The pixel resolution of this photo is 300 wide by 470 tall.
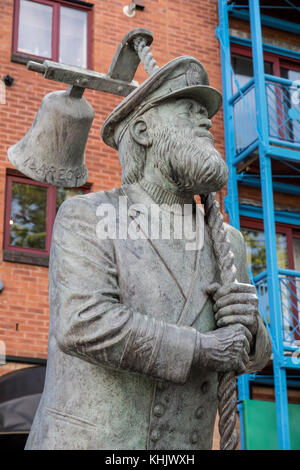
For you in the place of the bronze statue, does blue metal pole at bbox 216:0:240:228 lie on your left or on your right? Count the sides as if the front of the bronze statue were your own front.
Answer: on your left

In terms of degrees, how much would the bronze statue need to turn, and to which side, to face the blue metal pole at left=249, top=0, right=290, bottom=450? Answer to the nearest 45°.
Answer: approximately 135° to its left

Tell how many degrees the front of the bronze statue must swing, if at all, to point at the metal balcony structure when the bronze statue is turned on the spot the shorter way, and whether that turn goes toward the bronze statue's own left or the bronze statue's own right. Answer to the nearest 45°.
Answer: approximately 135° to the bronze statue's own left

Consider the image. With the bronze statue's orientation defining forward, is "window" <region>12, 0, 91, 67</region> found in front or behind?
behind

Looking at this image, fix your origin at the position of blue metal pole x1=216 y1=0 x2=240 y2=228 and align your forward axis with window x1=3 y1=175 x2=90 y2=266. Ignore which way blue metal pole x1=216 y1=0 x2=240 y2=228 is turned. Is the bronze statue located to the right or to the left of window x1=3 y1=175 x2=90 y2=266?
left

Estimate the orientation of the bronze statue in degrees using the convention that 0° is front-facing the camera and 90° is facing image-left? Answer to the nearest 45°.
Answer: approximately 315°
